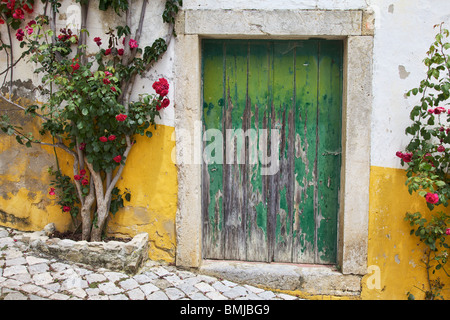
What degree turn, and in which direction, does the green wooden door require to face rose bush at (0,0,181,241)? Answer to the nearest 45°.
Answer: approximately 90° to its right

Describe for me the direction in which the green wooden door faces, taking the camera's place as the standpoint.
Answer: facing the viewer

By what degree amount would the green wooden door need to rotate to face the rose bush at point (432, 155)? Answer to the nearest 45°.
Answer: approximately 90° to its left
